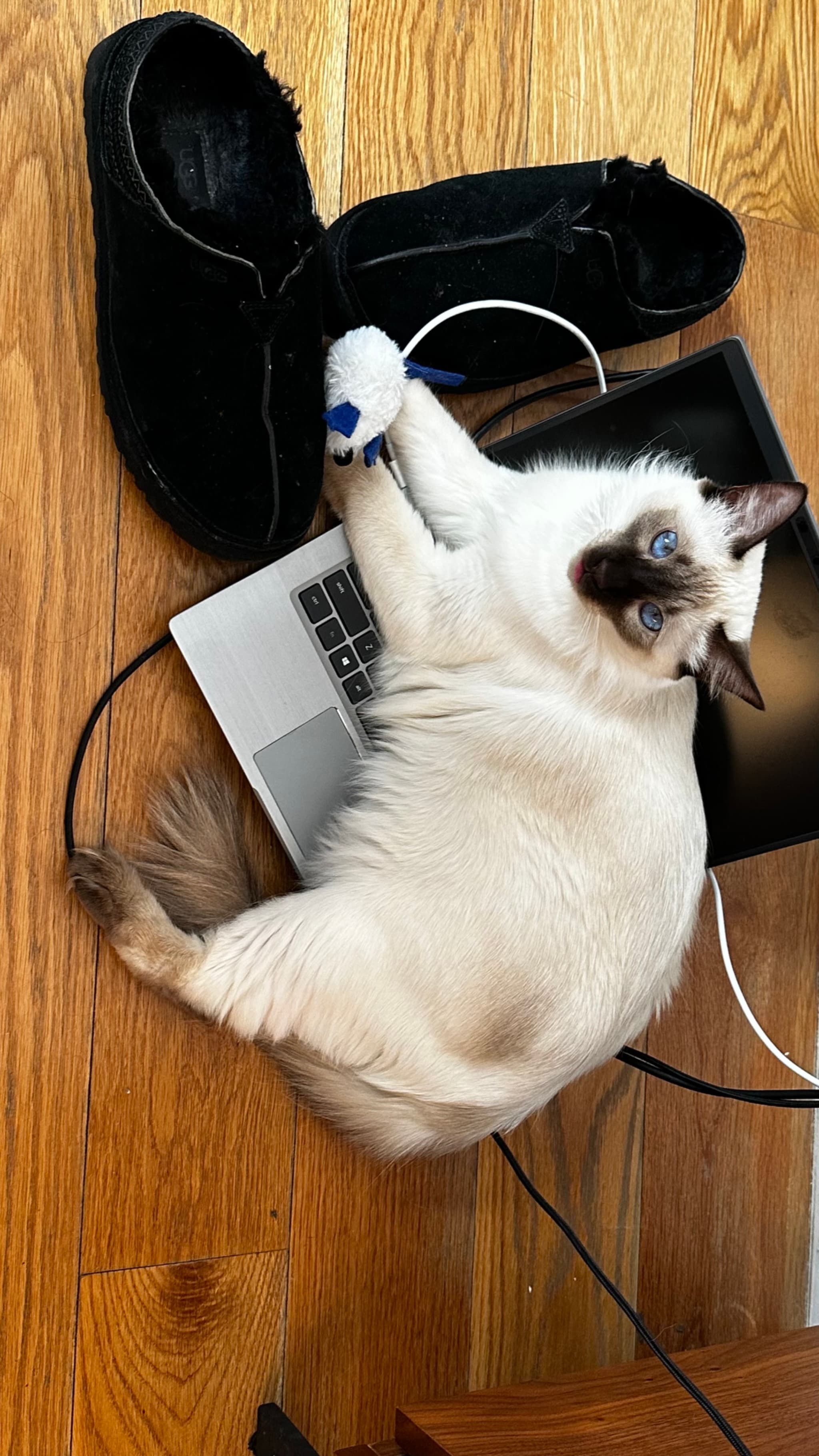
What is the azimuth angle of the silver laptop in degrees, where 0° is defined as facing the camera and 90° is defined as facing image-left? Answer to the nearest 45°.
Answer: approximately 45°

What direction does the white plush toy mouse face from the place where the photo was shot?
facing the viewer and to the left of the viewer

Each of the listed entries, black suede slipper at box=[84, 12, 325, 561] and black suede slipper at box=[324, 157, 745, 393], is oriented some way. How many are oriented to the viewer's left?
1

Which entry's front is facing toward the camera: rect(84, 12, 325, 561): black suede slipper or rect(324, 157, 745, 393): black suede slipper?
rect(84, 12, 325, 561): black suede slipper

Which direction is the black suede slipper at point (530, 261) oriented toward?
to the viewer's left

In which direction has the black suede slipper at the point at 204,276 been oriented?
toward the camera

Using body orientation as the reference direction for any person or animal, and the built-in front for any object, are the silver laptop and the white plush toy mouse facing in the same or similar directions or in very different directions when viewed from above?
same or similar directions
